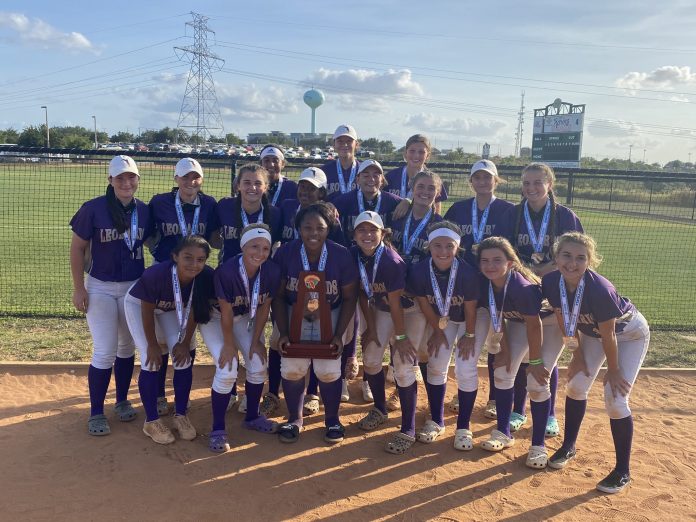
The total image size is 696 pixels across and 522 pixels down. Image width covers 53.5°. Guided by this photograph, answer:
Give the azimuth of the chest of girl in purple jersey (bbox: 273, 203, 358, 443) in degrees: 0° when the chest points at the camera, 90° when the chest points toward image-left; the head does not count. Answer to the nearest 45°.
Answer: approximately 0°

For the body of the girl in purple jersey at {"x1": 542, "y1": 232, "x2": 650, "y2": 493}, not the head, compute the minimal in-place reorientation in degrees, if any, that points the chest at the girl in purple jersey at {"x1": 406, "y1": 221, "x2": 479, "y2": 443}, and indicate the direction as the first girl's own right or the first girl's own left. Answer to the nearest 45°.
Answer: approximately 45° to the first girl's own right

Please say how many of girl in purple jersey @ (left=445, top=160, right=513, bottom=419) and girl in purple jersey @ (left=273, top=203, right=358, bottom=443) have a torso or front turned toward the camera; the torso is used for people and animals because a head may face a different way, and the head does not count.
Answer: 2

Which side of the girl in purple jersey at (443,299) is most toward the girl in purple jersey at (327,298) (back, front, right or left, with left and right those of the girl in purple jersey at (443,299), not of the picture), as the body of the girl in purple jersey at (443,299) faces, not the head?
right

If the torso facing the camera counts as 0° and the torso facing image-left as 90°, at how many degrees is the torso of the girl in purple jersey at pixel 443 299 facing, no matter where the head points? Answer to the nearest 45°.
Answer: approximately 0°
